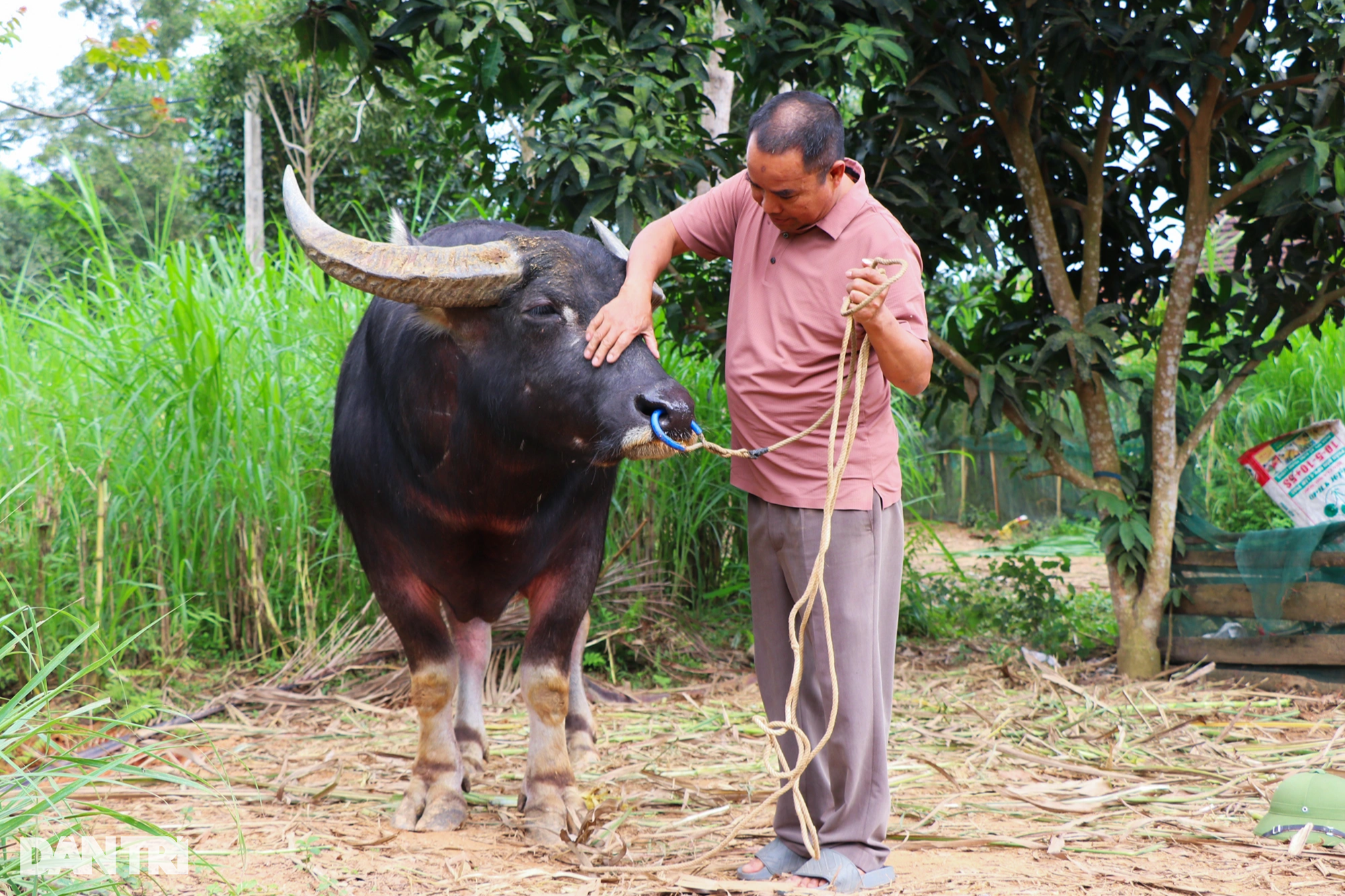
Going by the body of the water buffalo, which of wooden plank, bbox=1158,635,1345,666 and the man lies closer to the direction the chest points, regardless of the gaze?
the man

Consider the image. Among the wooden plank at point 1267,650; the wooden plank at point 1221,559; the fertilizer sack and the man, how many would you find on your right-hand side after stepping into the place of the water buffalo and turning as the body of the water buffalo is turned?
0

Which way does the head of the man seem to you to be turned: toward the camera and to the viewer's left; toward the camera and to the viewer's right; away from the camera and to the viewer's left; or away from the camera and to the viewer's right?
toward the camera and to the viewer's left

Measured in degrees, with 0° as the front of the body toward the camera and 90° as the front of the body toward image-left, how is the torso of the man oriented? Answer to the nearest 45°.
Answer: approximately 45°

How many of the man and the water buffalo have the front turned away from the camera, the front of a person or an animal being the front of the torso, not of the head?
0

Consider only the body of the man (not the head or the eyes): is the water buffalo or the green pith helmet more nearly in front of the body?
the water buffalo

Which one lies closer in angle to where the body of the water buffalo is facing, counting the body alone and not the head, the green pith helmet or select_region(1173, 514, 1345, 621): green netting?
the green pith helmet

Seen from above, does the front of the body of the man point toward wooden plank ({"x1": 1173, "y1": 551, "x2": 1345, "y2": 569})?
no

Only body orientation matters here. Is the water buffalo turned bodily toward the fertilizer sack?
no

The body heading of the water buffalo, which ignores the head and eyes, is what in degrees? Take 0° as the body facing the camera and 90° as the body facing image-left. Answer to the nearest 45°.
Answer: approximately 0°

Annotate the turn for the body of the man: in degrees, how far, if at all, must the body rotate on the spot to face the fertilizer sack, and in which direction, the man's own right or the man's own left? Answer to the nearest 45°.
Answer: approximately 180°

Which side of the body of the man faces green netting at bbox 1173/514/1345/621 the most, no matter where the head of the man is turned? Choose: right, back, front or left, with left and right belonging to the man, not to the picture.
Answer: back
